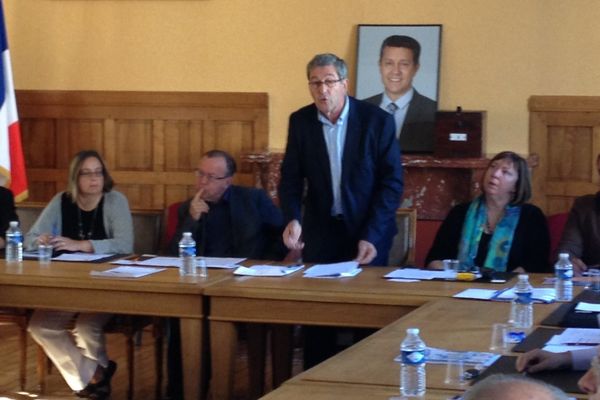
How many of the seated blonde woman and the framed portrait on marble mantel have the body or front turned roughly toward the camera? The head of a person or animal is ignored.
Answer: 2

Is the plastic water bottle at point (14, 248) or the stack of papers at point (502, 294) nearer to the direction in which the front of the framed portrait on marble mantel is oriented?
the stack of papers

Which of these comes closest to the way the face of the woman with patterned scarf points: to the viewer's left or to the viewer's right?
to the viewer's left

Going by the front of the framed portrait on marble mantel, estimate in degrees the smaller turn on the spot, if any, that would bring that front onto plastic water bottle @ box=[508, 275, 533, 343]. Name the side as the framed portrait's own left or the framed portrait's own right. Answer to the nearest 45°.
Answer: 0° — it already faces it

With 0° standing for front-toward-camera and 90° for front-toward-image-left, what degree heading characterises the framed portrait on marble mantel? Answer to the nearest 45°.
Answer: approximately 0°

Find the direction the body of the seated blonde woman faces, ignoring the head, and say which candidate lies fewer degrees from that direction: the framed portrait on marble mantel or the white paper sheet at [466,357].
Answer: the white paper sheet
